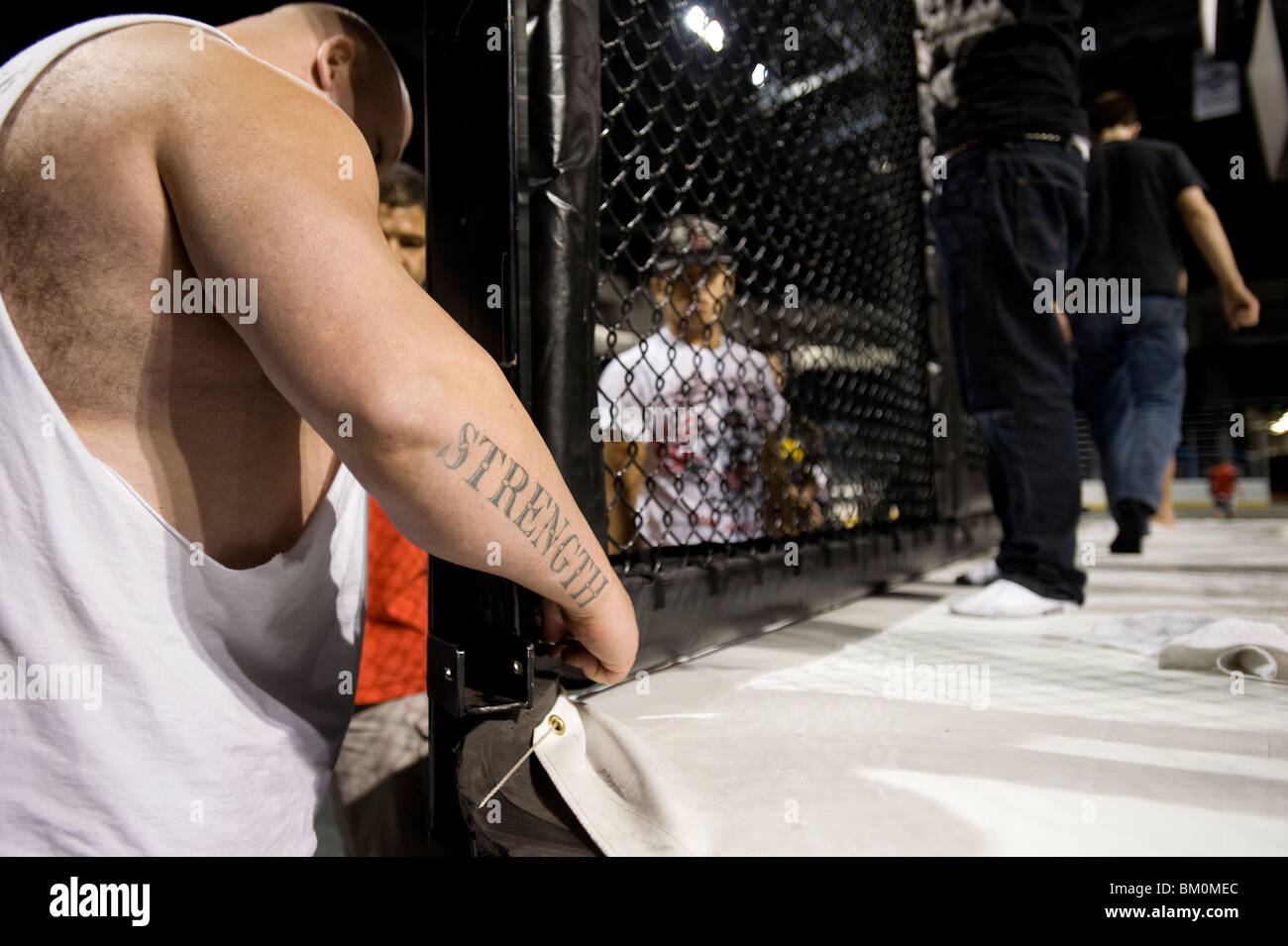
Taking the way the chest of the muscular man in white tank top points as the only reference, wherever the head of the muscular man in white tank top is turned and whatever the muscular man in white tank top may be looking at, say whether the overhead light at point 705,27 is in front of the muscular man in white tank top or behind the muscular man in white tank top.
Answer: in front

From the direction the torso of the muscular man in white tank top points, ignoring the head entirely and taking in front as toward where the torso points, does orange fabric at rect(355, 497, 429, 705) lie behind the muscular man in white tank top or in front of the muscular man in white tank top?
in front

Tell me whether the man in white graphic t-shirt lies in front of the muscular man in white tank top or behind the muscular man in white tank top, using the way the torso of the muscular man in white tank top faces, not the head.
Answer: in front

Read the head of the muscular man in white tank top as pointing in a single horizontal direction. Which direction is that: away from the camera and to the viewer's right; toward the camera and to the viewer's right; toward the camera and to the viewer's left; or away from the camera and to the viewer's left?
away from the camera and to the viewer's right

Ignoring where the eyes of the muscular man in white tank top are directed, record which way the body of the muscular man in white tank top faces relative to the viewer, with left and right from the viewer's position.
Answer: facing away from the viewer and to the right of the viewer

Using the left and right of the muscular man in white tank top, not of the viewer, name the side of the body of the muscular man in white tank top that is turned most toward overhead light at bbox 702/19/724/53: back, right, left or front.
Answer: front

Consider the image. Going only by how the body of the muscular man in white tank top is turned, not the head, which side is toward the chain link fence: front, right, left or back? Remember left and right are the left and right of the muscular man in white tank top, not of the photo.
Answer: front
